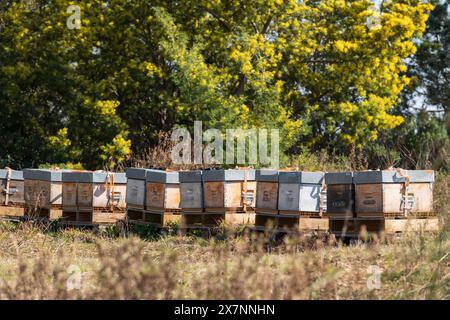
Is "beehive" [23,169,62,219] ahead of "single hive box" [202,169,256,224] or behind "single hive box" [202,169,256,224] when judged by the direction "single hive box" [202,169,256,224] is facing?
behind

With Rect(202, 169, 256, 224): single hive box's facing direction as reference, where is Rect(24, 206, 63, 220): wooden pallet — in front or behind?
behind

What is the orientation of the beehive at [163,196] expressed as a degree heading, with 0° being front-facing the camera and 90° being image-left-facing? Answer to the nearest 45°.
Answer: approximately 315°

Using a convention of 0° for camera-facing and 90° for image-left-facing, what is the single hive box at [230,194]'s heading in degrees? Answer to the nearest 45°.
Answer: approximately 315°
